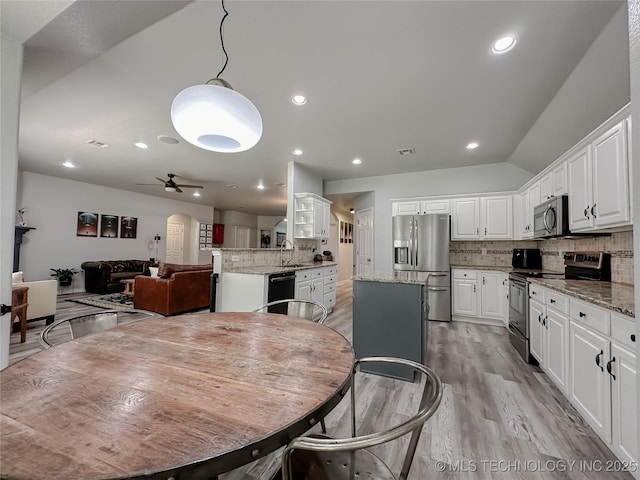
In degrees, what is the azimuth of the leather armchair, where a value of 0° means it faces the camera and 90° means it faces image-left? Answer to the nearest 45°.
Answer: approximately 135°

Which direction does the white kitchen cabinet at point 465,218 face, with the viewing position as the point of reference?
facing the viewer

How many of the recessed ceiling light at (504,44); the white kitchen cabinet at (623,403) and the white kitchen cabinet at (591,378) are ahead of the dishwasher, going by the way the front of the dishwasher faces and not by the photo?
3

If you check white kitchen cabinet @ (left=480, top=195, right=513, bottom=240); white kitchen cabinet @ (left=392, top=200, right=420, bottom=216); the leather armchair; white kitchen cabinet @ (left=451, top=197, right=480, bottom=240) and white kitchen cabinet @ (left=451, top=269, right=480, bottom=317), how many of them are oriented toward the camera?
4

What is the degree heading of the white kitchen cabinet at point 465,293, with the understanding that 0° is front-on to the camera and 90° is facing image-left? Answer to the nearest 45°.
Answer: approximately 0°

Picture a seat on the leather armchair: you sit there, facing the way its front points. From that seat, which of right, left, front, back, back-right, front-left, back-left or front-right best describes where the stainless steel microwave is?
back

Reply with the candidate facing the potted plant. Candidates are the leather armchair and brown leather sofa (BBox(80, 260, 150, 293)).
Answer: the leather armchair

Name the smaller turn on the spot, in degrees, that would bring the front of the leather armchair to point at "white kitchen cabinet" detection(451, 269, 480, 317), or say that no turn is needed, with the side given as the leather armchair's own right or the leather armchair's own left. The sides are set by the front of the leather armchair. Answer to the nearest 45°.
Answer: approximately 180°

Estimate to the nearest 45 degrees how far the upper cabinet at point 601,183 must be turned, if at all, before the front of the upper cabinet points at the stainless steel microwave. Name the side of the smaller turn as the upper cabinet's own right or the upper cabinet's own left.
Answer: approximately 90° to the upper cabinet's own right

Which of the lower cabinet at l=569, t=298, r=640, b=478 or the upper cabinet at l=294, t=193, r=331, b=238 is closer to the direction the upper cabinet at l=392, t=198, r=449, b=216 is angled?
the lower cabinet

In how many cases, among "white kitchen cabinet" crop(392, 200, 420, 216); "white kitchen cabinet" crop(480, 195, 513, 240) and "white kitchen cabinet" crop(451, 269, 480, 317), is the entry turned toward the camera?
3

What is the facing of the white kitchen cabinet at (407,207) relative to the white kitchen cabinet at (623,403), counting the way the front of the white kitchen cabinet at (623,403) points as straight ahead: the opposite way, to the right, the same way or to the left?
to the left

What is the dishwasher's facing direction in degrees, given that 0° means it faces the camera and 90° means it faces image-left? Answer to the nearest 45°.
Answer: approximately 315°
